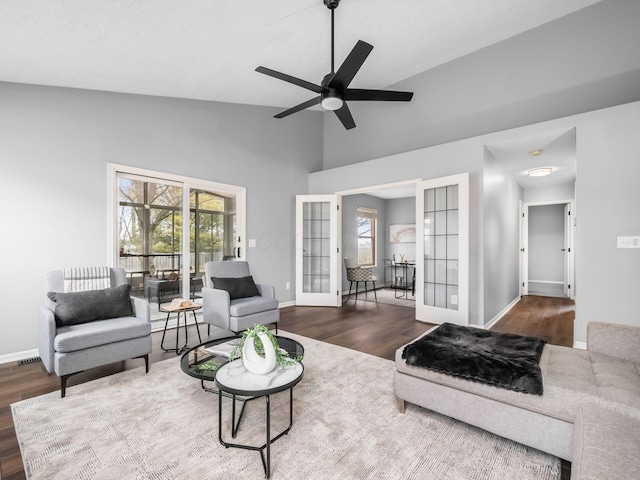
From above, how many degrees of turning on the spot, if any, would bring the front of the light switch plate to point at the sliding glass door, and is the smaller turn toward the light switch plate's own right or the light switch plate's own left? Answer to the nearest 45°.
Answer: approximately 45° to the light switch plate's own right

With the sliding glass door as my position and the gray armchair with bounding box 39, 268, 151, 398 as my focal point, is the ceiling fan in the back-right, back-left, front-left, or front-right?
front-left

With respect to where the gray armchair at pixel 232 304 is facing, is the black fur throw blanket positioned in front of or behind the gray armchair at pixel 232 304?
in front

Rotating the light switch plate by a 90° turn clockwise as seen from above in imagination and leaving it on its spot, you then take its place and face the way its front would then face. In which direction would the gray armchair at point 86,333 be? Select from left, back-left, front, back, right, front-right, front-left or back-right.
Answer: front-left

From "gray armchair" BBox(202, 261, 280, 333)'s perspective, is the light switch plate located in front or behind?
in front

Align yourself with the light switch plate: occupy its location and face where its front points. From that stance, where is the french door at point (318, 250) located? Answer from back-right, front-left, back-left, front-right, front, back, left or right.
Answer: right

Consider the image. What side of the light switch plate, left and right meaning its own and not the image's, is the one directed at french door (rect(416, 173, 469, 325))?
right

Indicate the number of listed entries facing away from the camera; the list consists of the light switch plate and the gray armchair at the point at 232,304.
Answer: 0

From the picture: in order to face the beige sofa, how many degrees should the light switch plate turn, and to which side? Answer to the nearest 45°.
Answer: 0° — it already faces it

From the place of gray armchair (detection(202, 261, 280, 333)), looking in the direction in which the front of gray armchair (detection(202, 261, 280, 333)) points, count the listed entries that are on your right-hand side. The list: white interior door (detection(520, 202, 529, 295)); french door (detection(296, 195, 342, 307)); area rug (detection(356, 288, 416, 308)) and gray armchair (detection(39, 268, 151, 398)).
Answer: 1

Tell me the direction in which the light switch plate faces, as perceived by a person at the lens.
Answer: facing the viewer
